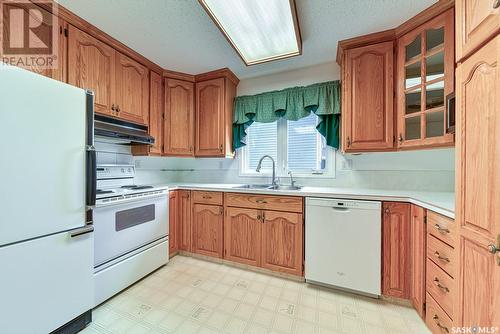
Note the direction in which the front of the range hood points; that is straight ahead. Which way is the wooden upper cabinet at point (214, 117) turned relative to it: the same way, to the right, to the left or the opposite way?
to the right

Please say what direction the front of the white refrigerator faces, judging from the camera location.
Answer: facing the viewer and to the right of the viewer

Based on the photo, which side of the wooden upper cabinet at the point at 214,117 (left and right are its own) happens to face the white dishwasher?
left

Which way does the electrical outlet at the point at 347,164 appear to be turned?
toward the camera

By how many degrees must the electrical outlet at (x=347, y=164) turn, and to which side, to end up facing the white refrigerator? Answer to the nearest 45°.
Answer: approximately 45° to its right

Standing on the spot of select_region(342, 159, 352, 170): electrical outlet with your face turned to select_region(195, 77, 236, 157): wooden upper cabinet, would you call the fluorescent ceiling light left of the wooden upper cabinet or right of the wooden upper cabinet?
left

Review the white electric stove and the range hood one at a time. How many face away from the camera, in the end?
0

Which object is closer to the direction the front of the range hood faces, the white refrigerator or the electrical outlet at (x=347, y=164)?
the electrical outlet

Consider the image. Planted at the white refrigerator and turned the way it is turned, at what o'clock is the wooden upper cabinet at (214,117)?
The wooden upper cabinet is roughly at 10 o'clock from the white refrigerator.

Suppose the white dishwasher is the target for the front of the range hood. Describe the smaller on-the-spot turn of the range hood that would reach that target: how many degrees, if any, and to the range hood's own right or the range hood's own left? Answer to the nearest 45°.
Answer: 0° — it already faces it

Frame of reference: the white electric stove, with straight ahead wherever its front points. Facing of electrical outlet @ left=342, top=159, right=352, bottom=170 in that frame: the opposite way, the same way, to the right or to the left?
to the right

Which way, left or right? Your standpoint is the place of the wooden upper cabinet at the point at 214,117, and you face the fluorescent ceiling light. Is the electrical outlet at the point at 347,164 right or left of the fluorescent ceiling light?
left

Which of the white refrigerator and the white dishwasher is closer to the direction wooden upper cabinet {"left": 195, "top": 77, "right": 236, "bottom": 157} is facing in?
the white refrigerator

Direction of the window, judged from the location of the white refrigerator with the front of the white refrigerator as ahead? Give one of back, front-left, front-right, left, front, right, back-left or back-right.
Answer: front-left

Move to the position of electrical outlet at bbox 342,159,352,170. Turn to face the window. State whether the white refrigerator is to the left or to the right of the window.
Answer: left

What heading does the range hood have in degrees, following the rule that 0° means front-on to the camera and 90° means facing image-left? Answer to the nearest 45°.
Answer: approximately 315°

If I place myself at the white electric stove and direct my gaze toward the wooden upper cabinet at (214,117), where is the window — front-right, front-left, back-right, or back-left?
front-right

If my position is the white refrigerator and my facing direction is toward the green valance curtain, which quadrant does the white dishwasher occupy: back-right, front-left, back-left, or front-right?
front-right

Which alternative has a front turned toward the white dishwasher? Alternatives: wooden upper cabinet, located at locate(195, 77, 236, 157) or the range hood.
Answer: the range hood
